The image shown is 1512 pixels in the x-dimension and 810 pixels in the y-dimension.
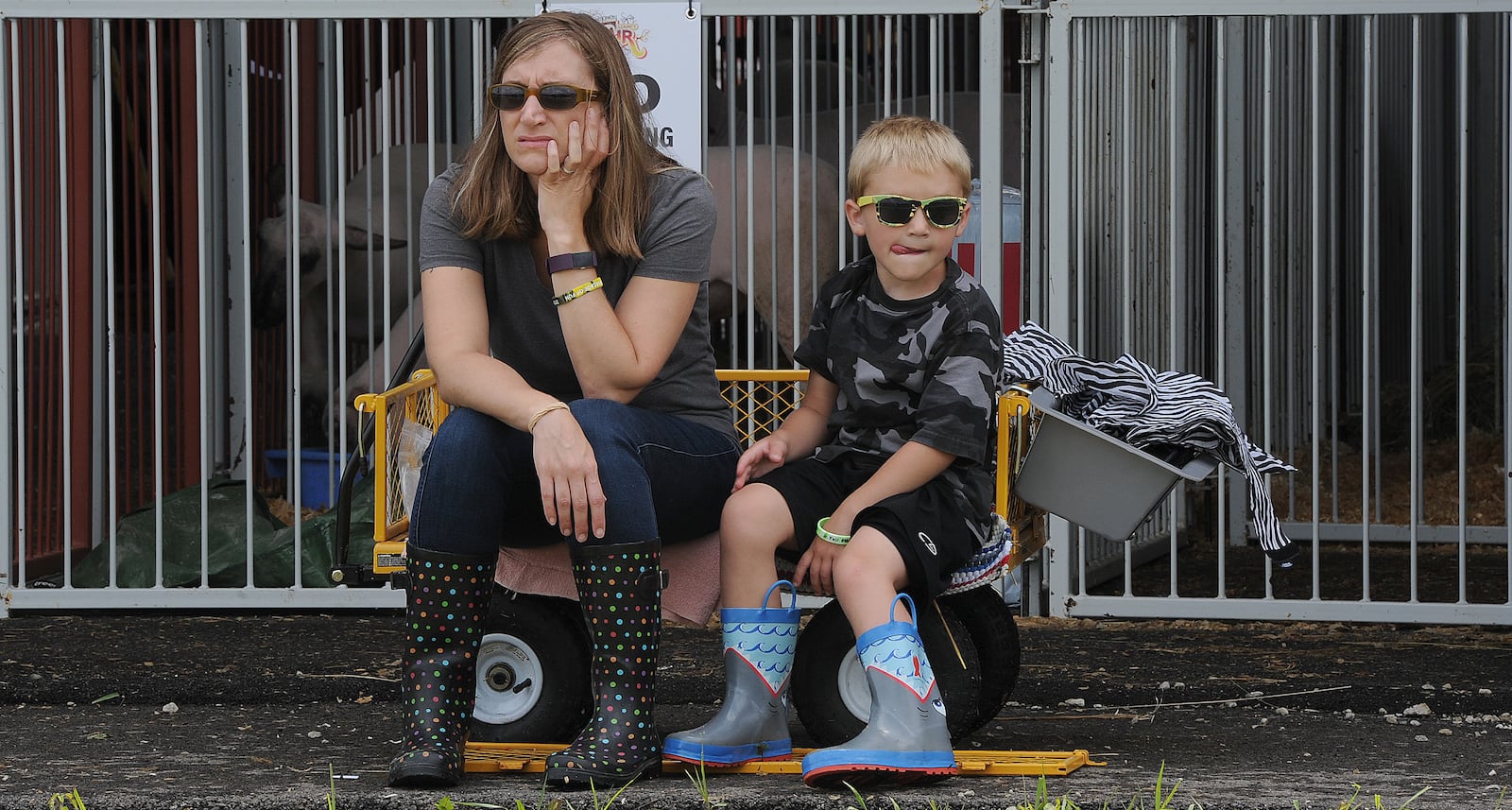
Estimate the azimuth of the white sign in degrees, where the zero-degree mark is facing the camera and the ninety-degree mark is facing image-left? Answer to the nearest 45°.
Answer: approximately 0°

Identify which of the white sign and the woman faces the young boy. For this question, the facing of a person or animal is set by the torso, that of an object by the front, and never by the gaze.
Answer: the white sign

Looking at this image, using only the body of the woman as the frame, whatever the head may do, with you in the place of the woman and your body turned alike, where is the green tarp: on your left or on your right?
on your right

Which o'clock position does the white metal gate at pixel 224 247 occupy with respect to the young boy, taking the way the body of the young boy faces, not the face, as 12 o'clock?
The white metal gate is roughly at 3 o'clock from the young boy.

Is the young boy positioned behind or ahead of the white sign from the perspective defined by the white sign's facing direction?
ahead

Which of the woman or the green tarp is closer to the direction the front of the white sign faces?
the woman

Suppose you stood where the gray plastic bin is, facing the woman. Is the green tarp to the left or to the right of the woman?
right

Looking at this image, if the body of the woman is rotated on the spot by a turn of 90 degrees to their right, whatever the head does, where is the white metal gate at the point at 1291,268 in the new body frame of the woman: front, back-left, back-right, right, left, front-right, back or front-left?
right

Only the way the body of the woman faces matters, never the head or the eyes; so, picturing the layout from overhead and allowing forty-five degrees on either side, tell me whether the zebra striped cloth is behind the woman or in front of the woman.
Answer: behind

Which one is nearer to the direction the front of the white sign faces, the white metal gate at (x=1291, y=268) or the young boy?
the young boy

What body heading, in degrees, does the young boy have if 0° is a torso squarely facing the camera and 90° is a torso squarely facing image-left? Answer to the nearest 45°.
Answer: approximately 45°
